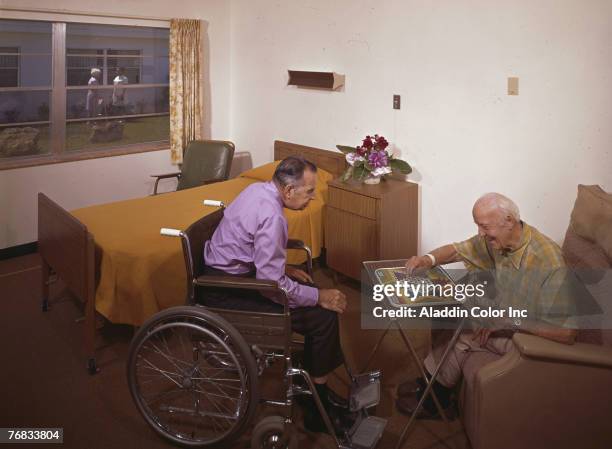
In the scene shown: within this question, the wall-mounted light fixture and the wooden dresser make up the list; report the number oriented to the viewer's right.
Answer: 0

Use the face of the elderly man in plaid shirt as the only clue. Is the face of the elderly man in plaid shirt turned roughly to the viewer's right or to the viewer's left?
to the viewer's left

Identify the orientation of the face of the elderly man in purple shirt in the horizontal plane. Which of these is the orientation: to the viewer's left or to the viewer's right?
to the viewer's right

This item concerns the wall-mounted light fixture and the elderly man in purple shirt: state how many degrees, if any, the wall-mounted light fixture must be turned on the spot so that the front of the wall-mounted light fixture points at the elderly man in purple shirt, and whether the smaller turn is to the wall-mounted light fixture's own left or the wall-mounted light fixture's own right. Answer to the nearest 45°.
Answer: approximately 45° to the wall-mounted light fixture's own left

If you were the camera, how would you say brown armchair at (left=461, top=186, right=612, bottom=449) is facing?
facing to the left of the viewer

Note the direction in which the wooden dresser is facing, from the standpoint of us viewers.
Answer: facing the viewer and to the left of the viewer

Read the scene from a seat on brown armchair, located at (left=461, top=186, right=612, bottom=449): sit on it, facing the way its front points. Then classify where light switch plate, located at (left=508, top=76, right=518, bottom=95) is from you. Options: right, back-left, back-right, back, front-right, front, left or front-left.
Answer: right
